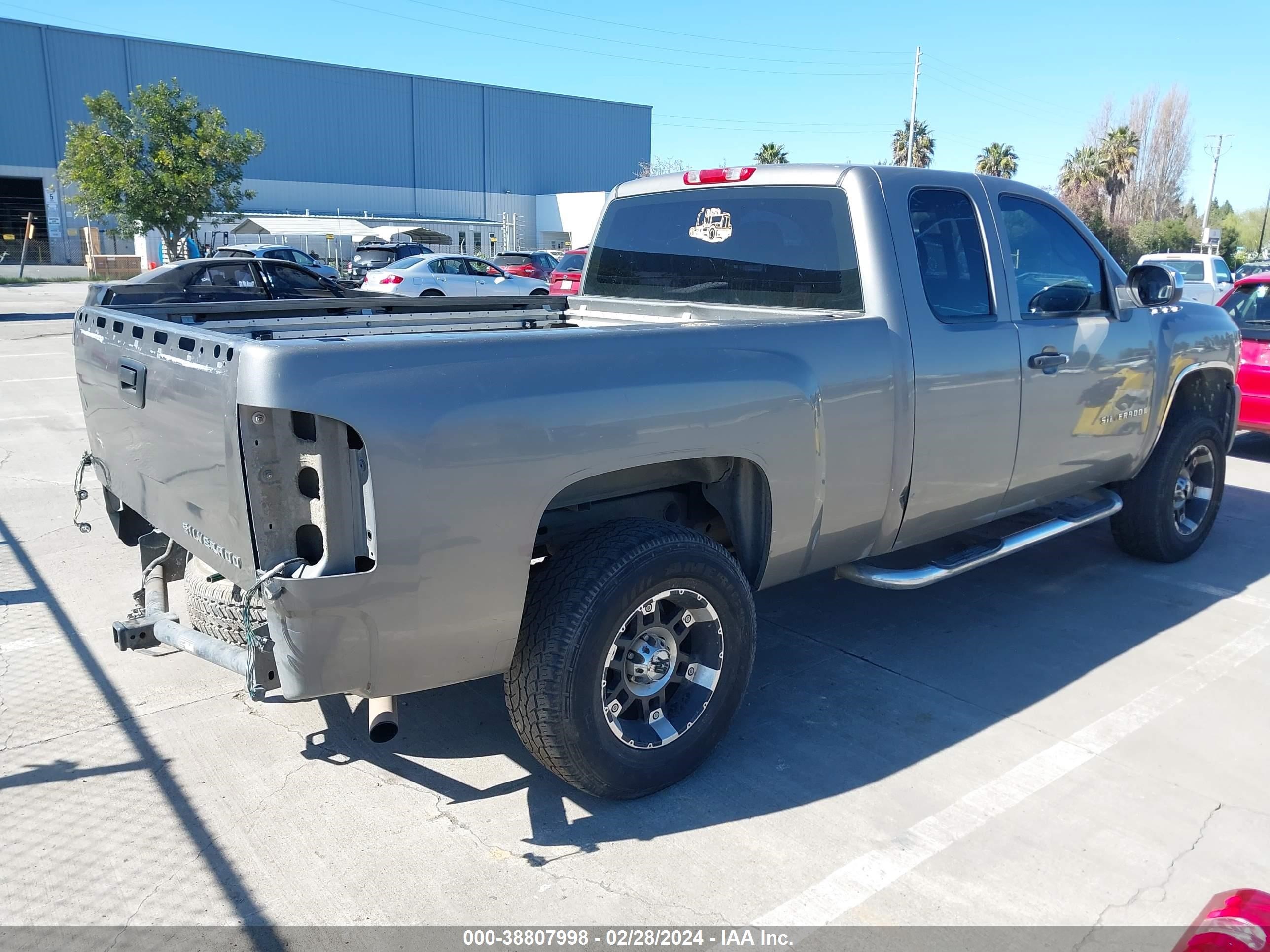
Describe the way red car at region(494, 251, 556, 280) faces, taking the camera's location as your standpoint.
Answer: facing away from the viewer and to the right of the viewer

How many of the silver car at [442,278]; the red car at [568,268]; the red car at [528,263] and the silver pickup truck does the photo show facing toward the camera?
0

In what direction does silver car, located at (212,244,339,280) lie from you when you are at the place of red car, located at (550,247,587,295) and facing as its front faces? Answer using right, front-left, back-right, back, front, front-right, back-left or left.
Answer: left

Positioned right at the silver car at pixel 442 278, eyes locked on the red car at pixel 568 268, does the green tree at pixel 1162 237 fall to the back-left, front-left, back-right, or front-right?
front-left

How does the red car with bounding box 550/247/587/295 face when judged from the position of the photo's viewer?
facing away from the viewer and to the right of the viewer

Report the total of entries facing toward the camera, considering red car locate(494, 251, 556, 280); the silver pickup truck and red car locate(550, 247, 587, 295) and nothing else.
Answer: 0

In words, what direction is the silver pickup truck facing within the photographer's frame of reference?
facing away from the viewer and to the right of the viewer

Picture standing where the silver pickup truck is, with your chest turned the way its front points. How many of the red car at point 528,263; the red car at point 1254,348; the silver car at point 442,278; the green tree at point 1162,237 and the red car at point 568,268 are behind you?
0

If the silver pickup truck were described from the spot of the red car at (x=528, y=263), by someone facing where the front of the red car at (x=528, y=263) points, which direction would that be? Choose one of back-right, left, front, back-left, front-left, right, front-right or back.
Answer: back-right

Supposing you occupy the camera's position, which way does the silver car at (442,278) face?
facing away from the viewer and to the right of the viewer

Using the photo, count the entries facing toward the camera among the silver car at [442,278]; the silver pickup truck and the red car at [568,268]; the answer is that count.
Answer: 0

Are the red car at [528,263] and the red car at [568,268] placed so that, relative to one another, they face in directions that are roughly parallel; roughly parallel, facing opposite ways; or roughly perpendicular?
roughly parallel

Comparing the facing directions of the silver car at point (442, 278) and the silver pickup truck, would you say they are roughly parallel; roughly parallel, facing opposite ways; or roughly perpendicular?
roughly parallel

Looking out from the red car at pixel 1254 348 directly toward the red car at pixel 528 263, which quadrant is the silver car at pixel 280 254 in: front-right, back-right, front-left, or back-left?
front-left

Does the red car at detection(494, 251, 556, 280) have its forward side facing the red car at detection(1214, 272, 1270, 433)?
no
